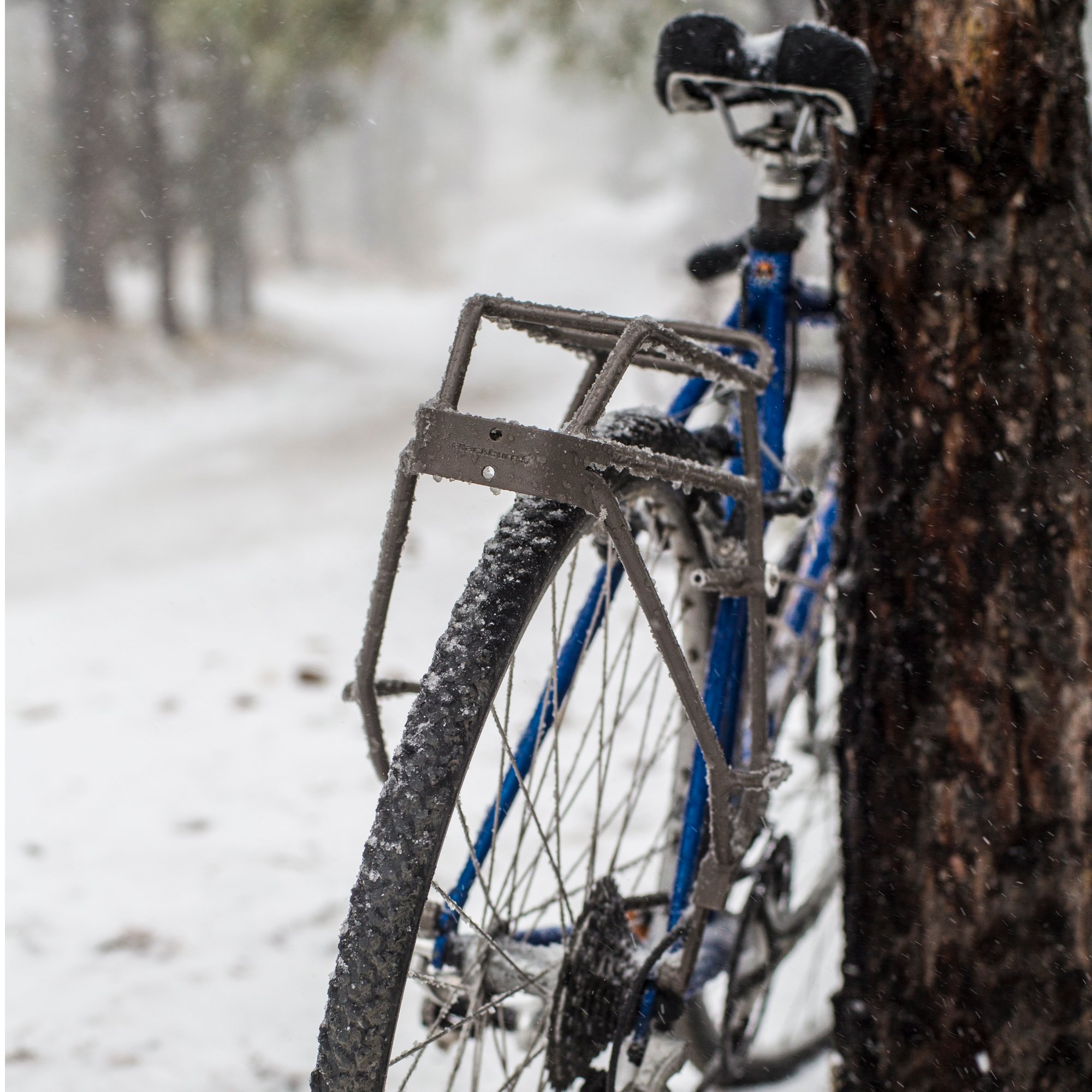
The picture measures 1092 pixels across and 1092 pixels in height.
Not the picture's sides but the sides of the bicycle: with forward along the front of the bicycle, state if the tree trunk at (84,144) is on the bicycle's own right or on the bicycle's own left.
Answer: on the bicycle's own left

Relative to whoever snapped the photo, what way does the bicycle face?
facing away from the viewer and to the right of the viewer

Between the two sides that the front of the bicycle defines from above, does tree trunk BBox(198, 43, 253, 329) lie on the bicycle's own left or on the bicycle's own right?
on the bicycle's own left

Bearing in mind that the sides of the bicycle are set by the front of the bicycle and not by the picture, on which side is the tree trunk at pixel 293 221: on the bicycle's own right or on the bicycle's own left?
on the bicycle's own left

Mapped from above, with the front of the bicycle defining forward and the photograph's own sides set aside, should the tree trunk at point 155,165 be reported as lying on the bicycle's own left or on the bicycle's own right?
on the bicycle's own left
